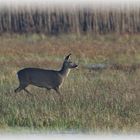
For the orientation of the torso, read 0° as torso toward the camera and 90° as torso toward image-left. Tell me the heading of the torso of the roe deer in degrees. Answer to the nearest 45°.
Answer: approximately 270°
